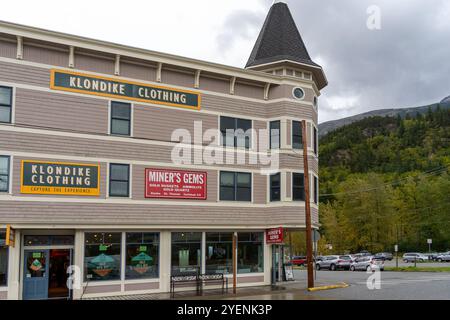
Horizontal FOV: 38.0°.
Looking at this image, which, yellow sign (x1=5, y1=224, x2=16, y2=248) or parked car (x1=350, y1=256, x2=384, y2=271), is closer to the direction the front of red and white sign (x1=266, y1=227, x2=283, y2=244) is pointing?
the yellow sign

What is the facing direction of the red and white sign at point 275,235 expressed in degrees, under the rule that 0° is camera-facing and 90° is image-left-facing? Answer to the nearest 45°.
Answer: approximately 0°

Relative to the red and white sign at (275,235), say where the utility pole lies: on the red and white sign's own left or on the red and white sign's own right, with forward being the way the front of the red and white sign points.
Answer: on the red and white sign's own left

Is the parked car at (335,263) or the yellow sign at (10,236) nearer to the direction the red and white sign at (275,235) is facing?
the yellow sign

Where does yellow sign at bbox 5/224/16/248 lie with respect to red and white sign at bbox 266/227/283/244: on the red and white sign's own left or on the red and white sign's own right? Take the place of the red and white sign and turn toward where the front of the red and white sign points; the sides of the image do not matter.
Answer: on the red and white sign's own right

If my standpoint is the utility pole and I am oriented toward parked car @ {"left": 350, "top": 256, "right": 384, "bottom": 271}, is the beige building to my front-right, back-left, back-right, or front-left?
back-left
